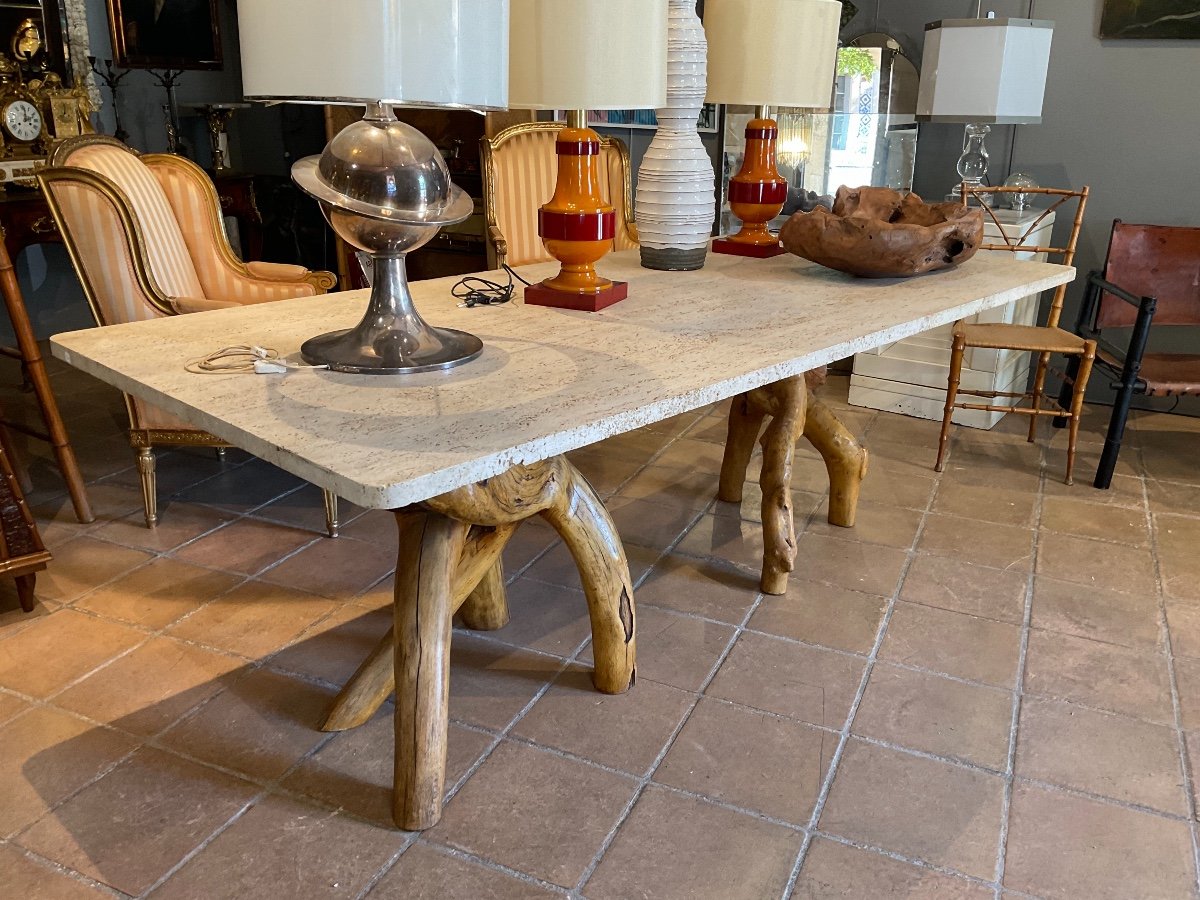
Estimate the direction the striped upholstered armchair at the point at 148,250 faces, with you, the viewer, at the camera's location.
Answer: facing the viewer and to the right of the viewer

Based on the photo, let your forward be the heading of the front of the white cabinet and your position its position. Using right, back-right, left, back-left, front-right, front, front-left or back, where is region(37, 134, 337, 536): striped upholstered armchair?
front

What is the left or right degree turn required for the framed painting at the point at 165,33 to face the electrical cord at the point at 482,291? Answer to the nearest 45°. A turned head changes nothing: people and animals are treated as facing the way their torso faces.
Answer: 0° — it already faces it

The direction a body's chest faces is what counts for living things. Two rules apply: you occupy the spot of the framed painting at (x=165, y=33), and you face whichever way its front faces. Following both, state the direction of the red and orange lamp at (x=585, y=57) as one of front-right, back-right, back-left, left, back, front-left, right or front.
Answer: front

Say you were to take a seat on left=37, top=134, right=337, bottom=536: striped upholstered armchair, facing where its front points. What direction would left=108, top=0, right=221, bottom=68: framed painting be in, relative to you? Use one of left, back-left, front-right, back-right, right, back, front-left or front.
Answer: back-left

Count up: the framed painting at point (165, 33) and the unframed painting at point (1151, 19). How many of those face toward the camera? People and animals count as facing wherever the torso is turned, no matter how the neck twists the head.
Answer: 2

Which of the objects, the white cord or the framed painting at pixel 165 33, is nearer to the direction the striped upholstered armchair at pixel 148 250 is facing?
the white cord

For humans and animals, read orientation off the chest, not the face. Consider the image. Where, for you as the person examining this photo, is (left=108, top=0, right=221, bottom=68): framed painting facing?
facing the viewer

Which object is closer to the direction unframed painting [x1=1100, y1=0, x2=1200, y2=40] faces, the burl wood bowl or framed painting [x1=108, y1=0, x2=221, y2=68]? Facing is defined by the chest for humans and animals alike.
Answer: the burl wood bowl

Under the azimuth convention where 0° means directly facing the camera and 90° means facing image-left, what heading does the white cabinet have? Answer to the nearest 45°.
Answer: approximately 45°

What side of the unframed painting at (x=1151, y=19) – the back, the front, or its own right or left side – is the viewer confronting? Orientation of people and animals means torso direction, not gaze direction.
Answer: front

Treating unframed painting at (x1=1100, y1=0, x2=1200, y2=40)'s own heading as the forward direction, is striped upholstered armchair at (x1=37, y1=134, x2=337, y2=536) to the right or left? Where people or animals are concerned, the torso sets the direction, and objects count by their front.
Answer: on its right

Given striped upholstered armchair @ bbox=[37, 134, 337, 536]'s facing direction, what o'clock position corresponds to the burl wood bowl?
The burl wood bowl is roughly at 12 o'clock from the striped upholstered armchair.

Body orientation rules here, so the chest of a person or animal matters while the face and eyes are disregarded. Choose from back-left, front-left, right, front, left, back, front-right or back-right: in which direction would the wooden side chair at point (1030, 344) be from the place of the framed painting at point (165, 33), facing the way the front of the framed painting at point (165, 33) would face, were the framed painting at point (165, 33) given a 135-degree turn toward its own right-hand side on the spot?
back

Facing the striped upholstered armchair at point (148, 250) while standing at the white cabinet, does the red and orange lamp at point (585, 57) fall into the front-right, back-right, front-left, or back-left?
front-left

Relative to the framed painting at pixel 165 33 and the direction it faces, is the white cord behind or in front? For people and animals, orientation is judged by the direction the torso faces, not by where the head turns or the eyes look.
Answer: in front
